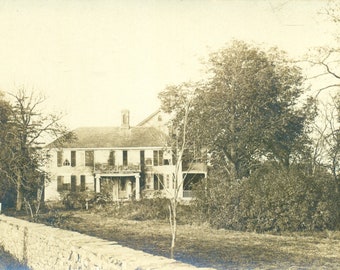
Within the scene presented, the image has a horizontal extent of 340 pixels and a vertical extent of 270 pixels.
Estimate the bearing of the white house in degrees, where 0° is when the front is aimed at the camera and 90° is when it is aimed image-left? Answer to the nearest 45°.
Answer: approximately 0°

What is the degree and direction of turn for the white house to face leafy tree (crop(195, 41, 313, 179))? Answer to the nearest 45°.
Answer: approximately 45° to its left

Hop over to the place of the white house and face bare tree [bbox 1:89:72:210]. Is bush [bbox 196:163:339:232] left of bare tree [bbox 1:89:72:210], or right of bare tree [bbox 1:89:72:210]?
left

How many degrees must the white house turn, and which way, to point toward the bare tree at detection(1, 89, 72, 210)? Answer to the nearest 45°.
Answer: approximately 45° to its right

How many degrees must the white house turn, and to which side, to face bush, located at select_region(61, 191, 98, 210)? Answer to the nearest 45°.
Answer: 0° — it already faces it

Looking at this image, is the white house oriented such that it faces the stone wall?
yes
